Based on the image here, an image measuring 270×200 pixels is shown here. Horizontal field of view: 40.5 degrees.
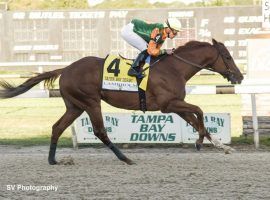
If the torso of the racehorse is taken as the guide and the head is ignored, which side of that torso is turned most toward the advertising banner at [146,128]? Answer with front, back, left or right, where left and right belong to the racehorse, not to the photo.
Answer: left

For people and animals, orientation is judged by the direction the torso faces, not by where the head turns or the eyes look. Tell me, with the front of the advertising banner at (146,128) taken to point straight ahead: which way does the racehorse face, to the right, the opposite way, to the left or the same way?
to the left

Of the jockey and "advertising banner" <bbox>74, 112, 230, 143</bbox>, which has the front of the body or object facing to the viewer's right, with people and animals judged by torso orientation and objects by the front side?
the jockey

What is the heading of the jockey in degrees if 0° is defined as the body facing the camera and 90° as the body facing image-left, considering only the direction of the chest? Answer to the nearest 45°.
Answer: approximately 270°

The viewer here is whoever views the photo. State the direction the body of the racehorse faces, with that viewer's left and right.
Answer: facing to the right of the viewer

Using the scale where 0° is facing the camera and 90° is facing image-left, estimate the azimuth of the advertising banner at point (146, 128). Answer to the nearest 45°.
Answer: approximately 0°
